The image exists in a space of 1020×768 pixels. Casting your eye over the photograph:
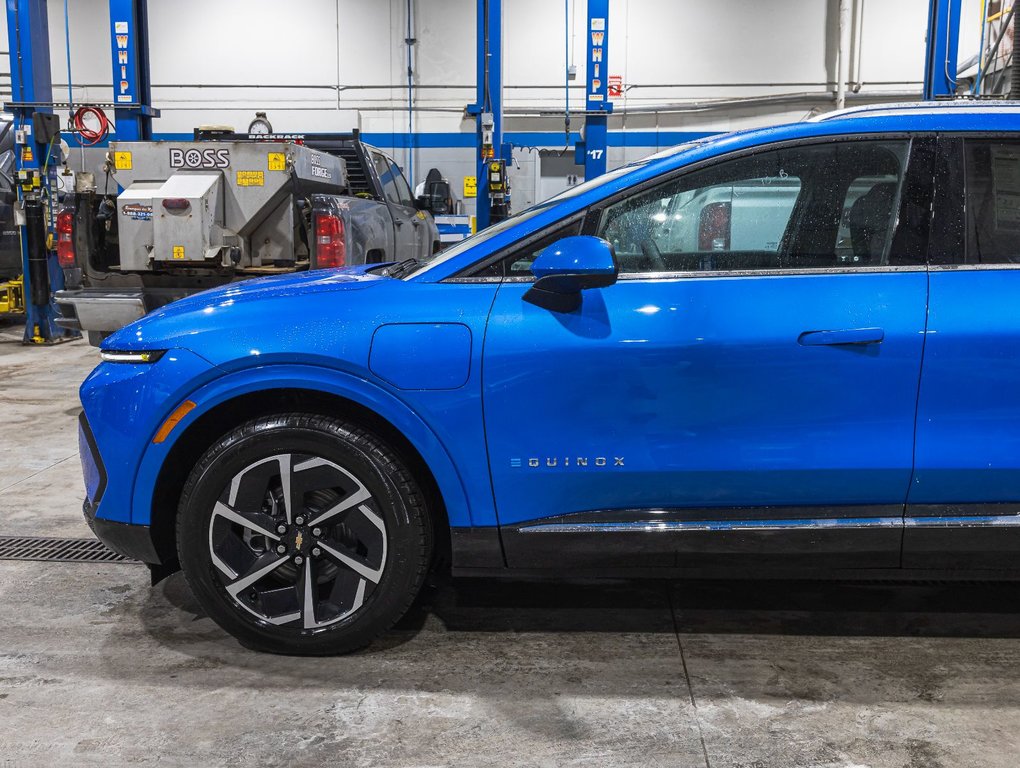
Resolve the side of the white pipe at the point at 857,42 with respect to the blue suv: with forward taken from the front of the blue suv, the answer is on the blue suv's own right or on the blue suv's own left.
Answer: on the blue suv's own right

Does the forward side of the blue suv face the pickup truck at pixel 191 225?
no

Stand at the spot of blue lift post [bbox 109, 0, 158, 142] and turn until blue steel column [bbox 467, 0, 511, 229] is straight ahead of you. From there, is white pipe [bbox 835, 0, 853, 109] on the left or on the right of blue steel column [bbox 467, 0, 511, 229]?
left

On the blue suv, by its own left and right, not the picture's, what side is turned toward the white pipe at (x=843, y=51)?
right

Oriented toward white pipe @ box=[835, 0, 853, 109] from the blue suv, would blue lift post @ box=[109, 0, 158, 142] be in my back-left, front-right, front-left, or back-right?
front-left

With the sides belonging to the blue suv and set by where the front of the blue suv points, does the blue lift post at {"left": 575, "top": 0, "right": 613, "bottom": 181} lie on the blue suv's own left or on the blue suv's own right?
on the blue suv's own right

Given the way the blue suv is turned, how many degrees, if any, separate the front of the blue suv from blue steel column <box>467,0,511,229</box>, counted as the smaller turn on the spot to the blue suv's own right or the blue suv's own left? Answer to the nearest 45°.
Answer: approximately 90° to the blue suv's own right

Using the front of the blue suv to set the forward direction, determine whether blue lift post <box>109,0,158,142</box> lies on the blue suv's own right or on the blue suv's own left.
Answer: on the blue suv's own right

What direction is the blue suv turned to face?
to the viewer's left

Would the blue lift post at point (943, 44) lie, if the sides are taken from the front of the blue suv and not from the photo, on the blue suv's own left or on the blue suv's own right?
on the blue suv's own right

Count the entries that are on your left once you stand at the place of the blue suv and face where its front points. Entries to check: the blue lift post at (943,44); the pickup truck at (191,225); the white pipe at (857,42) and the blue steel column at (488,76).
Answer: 0

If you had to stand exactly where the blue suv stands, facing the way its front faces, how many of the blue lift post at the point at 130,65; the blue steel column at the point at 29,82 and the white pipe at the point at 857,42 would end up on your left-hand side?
0

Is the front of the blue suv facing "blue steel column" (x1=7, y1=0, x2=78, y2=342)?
no
